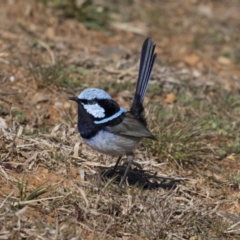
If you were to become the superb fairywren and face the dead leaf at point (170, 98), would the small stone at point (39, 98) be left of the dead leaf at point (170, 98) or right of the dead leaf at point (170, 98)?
left

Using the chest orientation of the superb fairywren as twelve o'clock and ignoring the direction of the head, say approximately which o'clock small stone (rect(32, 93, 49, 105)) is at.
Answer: The small stone is roughly at 2 o'clock from the superb fairywren.

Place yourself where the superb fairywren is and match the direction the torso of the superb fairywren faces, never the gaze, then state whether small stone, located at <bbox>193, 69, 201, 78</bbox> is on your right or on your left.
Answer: on your right

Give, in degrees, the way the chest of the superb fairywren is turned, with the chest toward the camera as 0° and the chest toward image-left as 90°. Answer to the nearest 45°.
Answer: approximately 90°

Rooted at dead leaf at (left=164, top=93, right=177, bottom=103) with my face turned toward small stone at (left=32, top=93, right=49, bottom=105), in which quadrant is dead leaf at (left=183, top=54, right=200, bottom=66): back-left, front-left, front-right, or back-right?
back-right

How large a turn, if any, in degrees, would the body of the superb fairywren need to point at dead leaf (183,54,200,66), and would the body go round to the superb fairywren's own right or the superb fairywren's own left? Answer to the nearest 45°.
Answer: approximately 90° to the superb fairywren's own right

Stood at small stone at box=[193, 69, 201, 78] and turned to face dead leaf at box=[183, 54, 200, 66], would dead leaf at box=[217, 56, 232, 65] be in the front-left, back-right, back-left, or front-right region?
front-right

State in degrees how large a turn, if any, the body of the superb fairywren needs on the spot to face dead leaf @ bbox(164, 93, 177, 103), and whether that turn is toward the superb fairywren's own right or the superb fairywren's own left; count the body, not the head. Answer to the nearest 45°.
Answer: approximately 90° to the superb fairywren's own right
